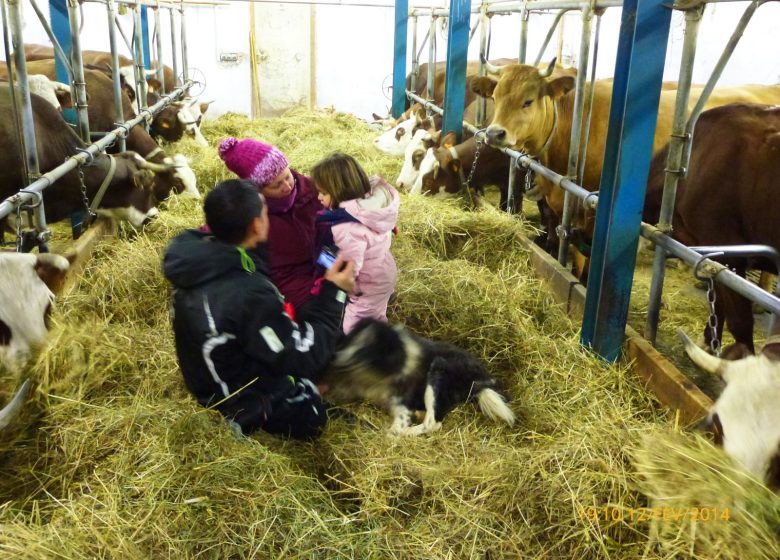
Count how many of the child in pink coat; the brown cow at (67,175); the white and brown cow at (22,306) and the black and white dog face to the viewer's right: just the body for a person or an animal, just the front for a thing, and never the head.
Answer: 2

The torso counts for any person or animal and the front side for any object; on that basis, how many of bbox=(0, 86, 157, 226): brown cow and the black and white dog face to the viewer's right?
1

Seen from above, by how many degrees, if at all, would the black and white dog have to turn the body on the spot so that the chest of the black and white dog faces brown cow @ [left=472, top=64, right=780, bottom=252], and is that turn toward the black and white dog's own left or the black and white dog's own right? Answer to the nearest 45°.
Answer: approximately 90° to the black and white dog's own right

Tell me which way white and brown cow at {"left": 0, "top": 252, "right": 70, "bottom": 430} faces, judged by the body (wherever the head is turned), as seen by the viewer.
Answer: to the viewer's right

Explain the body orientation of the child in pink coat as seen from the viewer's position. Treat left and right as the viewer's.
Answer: facing to the left of the viewer

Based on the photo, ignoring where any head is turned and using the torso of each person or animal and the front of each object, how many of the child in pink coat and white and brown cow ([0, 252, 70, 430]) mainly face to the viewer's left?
1

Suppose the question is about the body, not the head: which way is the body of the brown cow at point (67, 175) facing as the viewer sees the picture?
to the viewer's right
